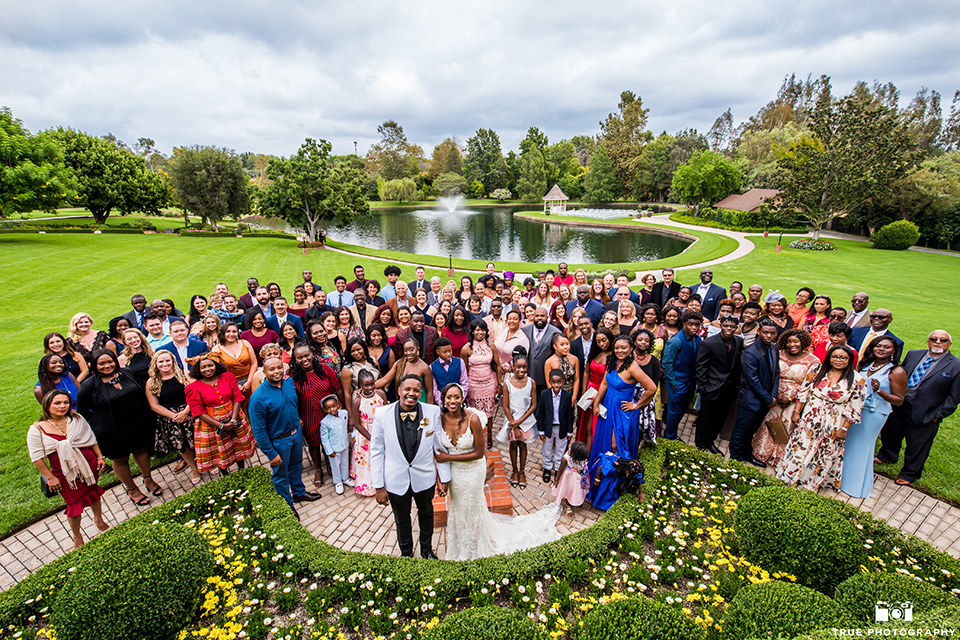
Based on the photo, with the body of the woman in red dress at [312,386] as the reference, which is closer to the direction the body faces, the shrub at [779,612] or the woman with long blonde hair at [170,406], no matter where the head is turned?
the shrub

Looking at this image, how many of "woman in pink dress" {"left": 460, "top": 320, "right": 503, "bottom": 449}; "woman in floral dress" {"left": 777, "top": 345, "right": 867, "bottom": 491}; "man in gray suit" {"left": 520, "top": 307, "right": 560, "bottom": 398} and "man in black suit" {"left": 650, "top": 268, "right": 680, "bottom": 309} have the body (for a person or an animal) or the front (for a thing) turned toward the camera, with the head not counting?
4

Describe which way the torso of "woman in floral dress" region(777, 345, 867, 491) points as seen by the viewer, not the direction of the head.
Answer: toward the camera

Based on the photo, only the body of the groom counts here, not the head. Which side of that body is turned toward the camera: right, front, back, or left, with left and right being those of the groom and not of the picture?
front

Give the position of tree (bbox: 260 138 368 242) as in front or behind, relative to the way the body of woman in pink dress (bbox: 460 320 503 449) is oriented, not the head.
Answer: behind

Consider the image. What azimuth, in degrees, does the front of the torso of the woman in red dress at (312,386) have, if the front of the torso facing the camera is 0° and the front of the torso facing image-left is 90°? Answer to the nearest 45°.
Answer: approximately 0°

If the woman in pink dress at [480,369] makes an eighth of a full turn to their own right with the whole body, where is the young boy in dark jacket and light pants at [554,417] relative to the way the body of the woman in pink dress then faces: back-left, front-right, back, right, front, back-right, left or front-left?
left

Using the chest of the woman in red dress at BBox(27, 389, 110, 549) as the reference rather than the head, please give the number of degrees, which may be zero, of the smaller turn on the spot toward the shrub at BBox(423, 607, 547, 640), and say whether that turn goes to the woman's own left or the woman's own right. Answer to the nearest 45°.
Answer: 0° — they already face it

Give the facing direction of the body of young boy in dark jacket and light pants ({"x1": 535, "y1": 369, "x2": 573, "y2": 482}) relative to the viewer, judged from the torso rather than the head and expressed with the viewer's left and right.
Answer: facing the viewer

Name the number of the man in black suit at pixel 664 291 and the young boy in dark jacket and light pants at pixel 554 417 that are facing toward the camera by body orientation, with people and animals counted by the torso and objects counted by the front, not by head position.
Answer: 2

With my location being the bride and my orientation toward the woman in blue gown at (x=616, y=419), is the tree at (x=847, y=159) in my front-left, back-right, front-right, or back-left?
front-left

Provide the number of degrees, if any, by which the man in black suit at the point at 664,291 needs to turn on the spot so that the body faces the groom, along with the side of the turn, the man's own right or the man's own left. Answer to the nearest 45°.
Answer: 0° — they already face them

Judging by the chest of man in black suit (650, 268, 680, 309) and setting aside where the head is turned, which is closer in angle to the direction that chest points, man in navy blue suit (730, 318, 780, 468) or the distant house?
the man in navy blue suit
